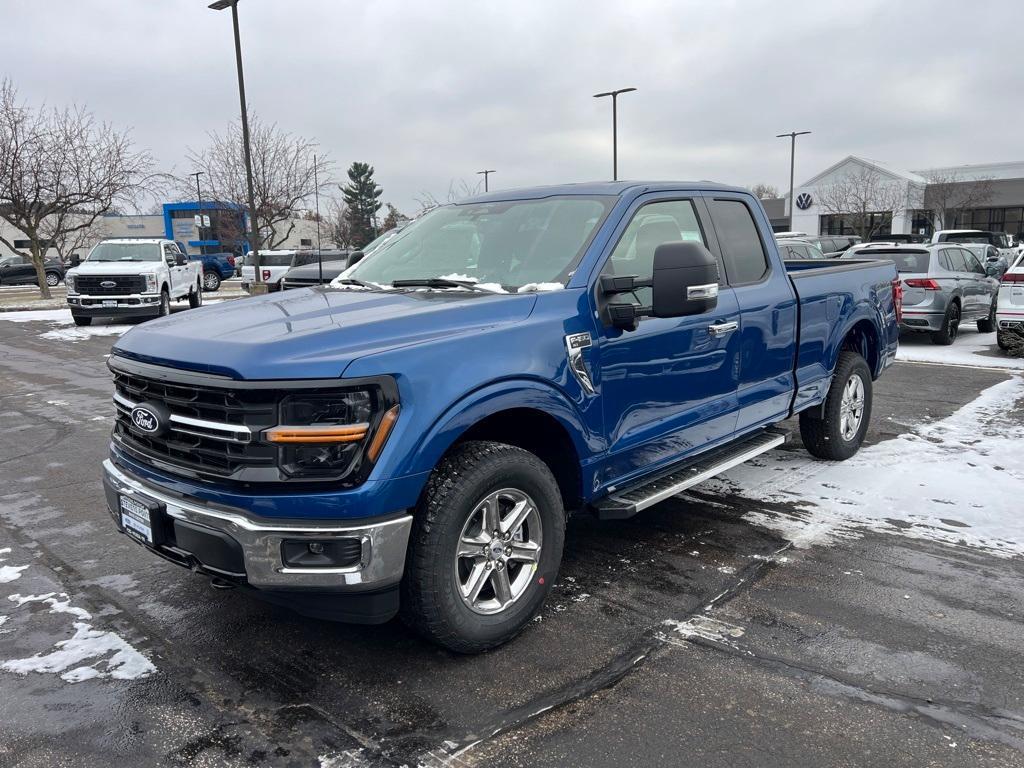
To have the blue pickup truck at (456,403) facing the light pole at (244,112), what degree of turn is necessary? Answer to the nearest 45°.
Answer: approximately 135° to its right

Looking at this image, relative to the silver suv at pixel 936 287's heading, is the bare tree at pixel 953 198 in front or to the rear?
in front

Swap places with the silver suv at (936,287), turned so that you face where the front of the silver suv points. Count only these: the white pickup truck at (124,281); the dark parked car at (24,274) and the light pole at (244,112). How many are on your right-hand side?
0

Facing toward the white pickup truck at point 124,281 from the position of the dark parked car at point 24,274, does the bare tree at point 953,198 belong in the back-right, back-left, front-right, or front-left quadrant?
front-left

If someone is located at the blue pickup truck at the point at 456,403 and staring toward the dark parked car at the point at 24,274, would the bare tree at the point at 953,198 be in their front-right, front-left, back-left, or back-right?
front-right

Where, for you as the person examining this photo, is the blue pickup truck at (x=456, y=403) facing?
facing the viewer and to the left of the viewer

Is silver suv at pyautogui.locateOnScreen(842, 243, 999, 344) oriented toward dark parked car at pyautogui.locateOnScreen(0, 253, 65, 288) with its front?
no

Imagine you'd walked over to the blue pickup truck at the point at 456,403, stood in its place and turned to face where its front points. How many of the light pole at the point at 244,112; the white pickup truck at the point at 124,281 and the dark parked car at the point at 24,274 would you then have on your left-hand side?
0

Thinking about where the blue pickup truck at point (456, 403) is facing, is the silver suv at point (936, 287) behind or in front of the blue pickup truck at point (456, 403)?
behind

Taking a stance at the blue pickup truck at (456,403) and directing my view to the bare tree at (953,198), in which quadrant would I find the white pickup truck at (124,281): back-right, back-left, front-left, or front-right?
front-left

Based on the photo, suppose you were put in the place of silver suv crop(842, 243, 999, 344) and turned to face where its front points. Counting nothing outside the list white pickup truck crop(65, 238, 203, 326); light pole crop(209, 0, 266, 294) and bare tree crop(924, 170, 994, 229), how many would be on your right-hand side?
0

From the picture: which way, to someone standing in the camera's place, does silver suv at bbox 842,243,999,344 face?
facing away from the viewer and to the right of the viewer

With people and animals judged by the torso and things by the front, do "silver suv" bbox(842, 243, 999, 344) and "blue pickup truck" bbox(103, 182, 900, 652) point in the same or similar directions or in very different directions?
very different directions

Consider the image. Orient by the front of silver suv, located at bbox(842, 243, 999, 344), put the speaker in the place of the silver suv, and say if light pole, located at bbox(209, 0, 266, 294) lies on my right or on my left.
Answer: on my left

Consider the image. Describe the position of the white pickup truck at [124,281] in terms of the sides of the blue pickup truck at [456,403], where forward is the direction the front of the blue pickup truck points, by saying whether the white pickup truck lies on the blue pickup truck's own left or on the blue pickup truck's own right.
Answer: on the blue pickup truck's own right

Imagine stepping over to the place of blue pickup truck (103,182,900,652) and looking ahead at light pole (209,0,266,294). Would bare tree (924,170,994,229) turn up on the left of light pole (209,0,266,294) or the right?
right

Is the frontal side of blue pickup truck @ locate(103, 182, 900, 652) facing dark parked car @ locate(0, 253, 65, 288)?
no

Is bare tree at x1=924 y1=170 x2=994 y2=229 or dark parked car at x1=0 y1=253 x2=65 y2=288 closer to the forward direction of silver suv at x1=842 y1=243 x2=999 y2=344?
the bare tree
